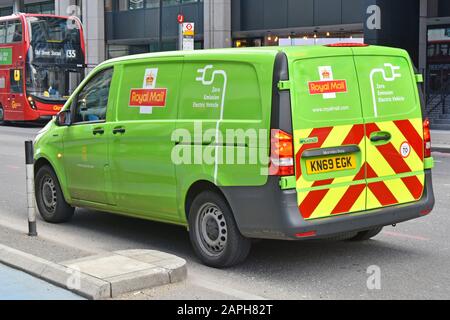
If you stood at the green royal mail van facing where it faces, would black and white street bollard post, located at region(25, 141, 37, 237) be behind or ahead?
ahead

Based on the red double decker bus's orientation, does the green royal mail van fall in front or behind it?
in front

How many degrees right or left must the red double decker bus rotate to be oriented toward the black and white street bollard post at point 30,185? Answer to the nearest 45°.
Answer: approximately 45° to its right

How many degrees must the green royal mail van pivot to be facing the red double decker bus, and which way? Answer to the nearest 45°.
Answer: approximately 45° to its right

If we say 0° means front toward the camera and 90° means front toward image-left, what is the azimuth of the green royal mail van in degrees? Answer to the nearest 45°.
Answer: approximately 135°

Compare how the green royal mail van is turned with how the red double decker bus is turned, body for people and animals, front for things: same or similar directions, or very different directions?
very different directions

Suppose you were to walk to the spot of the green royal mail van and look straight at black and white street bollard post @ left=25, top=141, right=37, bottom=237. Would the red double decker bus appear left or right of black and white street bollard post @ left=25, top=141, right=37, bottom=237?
right

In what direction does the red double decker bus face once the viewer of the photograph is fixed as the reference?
facing the viewer and to the right of the viewer
